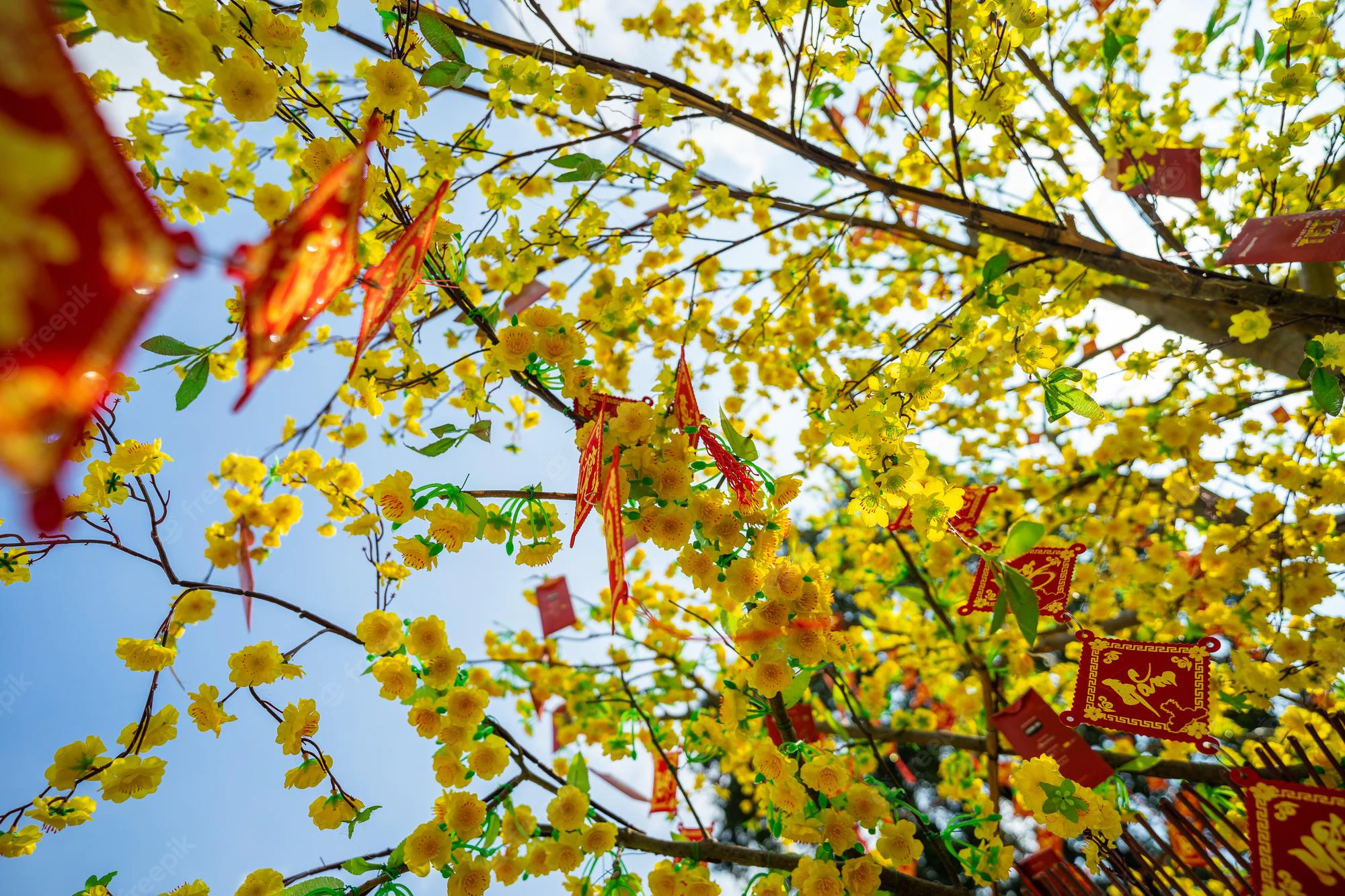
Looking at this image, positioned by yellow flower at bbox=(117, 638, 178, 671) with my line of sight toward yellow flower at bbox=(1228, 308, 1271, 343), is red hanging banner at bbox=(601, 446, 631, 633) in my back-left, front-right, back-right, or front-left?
front-right

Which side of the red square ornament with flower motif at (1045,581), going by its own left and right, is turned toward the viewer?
front

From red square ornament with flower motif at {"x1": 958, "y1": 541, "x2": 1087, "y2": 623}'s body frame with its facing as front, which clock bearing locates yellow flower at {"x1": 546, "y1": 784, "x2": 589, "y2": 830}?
The yellow flower is roughly at 2 o'clock from the red square ornament with flower motif.

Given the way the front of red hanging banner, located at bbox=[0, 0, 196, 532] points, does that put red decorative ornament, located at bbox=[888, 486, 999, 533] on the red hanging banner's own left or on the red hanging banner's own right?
on the red hanging banner's own left

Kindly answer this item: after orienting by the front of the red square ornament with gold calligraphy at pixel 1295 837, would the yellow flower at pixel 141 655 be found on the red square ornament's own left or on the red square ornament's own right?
on the red square ornament's own right

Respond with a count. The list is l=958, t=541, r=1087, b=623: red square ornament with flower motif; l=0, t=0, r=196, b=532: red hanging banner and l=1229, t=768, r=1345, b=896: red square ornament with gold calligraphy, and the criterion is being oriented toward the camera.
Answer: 3

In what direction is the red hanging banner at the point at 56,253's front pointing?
toward the camera

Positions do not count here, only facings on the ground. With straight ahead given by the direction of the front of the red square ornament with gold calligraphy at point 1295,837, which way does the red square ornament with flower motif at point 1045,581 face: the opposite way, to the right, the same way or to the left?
the same way

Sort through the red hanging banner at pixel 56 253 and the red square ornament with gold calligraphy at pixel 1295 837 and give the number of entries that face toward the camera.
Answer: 2
